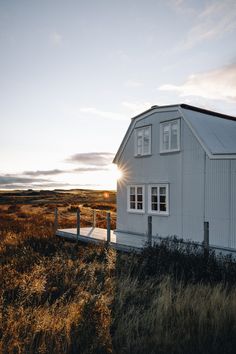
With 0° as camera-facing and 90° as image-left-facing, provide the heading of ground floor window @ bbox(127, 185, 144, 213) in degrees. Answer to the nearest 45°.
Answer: approximately 45°
